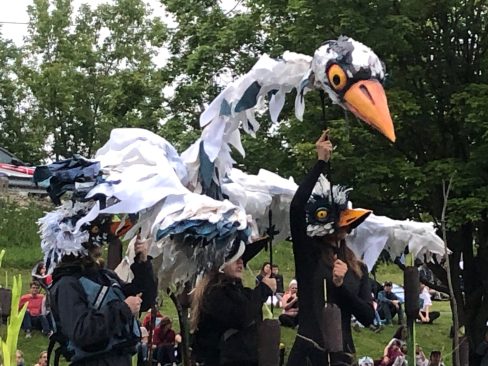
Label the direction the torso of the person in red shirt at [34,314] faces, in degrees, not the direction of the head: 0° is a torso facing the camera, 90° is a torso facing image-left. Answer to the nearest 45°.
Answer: approximately 0°

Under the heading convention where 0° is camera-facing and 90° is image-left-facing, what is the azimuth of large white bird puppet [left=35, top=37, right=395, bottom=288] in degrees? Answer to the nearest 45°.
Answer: approximately 315°

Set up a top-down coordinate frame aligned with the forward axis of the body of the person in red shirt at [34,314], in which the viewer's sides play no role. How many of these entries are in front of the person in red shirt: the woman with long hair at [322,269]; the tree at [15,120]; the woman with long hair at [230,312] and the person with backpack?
3

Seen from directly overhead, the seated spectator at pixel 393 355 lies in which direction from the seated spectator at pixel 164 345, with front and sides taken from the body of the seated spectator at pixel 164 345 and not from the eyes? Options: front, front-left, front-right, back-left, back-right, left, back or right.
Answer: left

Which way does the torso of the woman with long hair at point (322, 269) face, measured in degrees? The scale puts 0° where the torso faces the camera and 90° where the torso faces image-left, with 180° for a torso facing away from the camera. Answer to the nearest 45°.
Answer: approximately 315°

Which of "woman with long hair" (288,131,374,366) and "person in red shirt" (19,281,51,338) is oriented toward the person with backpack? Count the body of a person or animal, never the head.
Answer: the person in red shirt
